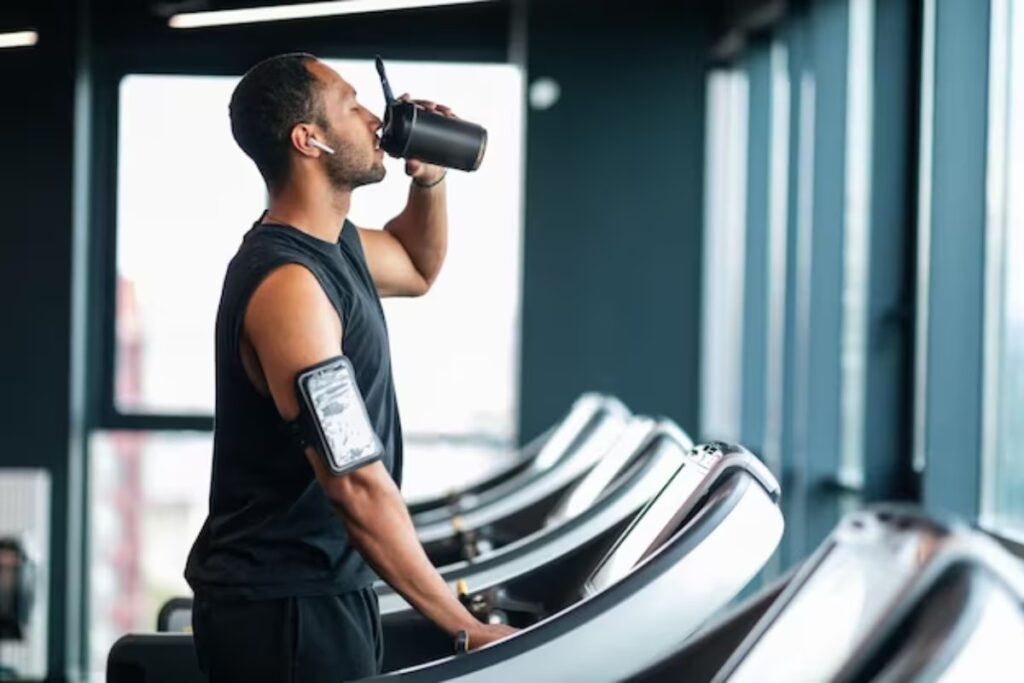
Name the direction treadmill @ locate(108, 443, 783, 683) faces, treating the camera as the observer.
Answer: facing to the right of the viewer

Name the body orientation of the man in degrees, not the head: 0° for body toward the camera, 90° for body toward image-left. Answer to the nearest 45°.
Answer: approximately 270°

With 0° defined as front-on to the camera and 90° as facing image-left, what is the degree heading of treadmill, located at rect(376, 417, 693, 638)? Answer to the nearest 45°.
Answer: approximately 270°

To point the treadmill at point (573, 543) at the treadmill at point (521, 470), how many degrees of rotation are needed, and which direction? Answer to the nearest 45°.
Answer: approximately 90° to its left

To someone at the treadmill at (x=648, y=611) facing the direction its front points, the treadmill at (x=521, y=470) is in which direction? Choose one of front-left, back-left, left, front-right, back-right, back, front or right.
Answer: left

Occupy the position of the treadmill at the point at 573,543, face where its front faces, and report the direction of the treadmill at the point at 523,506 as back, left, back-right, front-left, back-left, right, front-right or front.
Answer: left

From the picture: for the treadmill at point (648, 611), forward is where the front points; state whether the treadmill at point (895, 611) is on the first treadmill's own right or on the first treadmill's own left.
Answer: on the first treadmill's own right

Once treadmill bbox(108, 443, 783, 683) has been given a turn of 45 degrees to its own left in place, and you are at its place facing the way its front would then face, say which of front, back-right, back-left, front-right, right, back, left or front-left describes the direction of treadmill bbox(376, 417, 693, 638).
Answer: front-left

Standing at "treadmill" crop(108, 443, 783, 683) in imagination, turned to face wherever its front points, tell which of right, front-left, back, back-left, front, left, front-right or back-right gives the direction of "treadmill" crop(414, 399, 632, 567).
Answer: left

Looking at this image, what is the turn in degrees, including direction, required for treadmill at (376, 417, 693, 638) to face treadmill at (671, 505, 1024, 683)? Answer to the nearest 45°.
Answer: approximately 90° to its right

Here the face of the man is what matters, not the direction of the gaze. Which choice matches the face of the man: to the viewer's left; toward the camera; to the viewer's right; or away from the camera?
to the viewer's right

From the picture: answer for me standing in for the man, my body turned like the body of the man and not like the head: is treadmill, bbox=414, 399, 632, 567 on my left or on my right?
on my left
